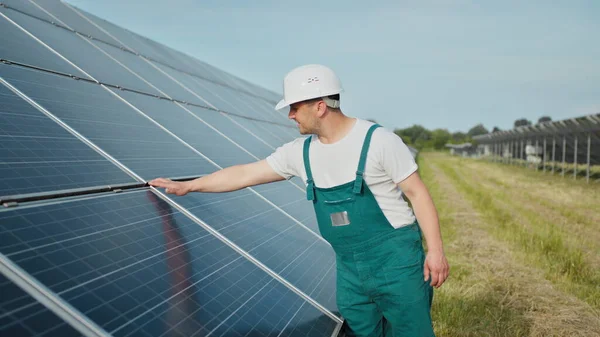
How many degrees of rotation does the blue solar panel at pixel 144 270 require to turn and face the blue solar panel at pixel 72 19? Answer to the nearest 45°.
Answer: approximately 135° to its left

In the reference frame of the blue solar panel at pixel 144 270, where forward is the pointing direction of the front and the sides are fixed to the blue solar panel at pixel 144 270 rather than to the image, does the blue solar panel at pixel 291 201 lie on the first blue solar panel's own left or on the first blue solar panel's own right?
on the first blue solar panel's own left

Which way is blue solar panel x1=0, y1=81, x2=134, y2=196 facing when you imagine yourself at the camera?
facing the viewer and to the right of the viewer

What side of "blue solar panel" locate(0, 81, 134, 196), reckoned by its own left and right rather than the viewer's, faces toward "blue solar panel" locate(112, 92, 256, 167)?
left

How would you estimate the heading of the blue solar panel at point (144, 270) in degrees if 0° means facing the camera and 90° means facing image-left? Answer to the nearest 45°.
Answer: approximately 315°

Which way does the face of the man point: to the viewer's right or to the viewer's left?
to the viewer's left

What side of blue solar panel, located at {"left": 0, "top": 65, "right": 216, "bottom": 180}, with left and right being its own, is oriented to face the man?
front
